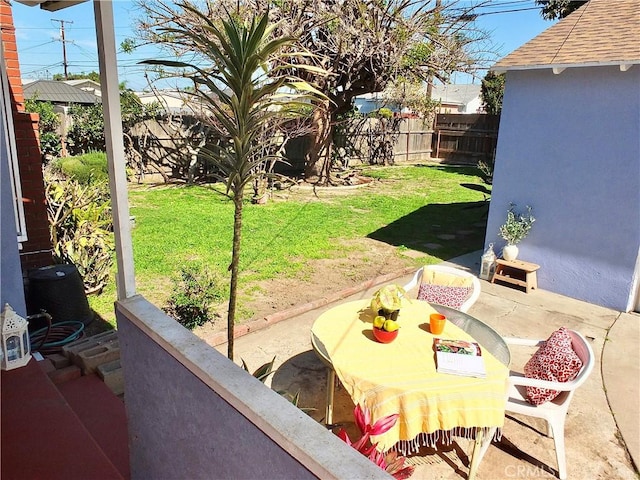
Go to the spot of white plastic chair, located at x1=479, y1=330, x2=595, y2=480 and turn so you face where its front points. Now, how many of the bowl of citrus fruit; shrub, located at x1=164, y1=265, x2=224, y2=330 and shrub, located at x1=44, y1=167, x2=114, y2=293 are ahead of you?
3

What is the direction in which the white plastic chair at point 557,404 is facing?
to the viewer's left

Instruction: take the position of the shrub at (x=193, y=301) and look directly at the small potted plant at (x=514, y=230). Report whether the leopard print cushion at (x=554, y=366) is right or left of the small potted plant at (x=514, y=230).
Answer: right

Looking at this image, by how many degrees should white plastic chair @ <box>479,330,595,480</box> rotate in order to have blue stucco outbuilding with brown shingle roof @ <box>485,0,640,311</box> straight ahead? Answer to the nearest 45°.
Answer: approximately 90° to its right

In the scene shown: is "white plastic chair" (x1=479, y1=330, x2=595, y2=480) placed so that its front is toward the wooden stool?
no

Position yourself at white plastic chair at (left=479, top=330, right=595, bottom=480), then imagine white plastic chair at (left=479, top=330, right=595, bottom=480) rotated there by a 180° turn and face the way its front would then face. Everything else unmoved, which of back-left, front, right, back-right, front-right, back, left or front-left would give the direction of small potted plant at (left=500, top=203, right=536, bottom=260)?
left

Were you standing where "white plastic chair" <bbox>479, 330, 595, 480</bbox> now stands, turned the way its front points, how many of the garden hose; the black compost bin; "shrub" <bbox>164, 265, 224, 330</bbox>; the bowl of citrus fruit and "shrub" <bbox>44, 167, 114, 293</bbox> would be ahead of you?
5

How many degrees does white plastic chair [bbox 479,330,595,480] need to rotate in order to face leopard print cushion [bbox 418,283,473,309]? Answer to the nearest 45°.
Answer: approximately 45° to its right

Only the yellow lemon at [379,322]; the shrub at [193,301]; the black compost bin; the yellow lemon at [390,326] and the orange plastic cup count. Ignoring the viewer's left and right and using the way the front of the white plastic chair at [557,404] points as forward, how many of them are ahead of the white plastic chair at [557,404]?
5

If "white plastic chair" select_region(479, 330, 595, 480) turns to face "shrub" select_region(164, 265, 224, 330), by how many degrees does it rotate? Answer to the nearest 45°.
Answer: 0° — it already faces it

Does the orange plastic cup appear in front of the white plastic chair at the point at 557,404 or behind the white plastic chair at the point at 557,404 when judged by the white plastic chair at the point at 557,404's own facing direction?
in front

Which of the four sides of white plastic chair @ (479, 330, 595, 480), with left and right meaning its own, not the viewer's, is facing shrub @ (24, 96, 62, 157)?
front

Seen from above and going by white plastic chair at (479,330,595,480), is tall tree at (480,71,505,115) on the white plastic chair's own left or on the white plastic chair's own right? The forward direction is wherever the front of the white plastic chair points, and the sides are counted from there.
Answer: on the white plastic chair's own right

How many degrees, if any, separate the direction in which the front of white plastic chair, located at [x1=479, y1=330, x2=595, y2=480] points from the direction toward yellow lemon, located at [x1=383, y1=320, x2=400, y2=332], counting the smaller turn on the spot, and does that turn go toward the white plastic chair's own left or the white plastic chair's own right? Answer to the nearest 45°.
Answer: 0° — it already faces it

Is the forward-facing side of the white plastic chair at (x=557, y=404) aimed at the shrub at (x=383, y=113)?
no

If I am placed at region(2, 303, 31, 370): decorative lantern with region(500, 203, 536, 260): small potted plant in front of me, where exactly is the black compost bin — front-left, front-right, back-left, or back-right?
front-left

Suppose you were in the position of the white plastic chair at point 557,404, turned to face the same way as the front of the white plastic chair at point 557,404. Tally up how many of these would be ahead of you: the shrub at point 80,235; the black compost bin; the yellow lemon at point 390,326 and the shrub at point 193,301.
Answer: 4

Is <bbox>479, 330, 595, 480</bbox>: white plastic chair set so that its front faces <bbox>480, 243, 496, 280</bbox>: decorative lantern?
no

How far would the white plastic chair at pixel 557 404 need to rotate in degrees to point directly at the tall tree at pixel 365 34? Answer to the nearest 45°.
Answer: approximately 45° to its right
